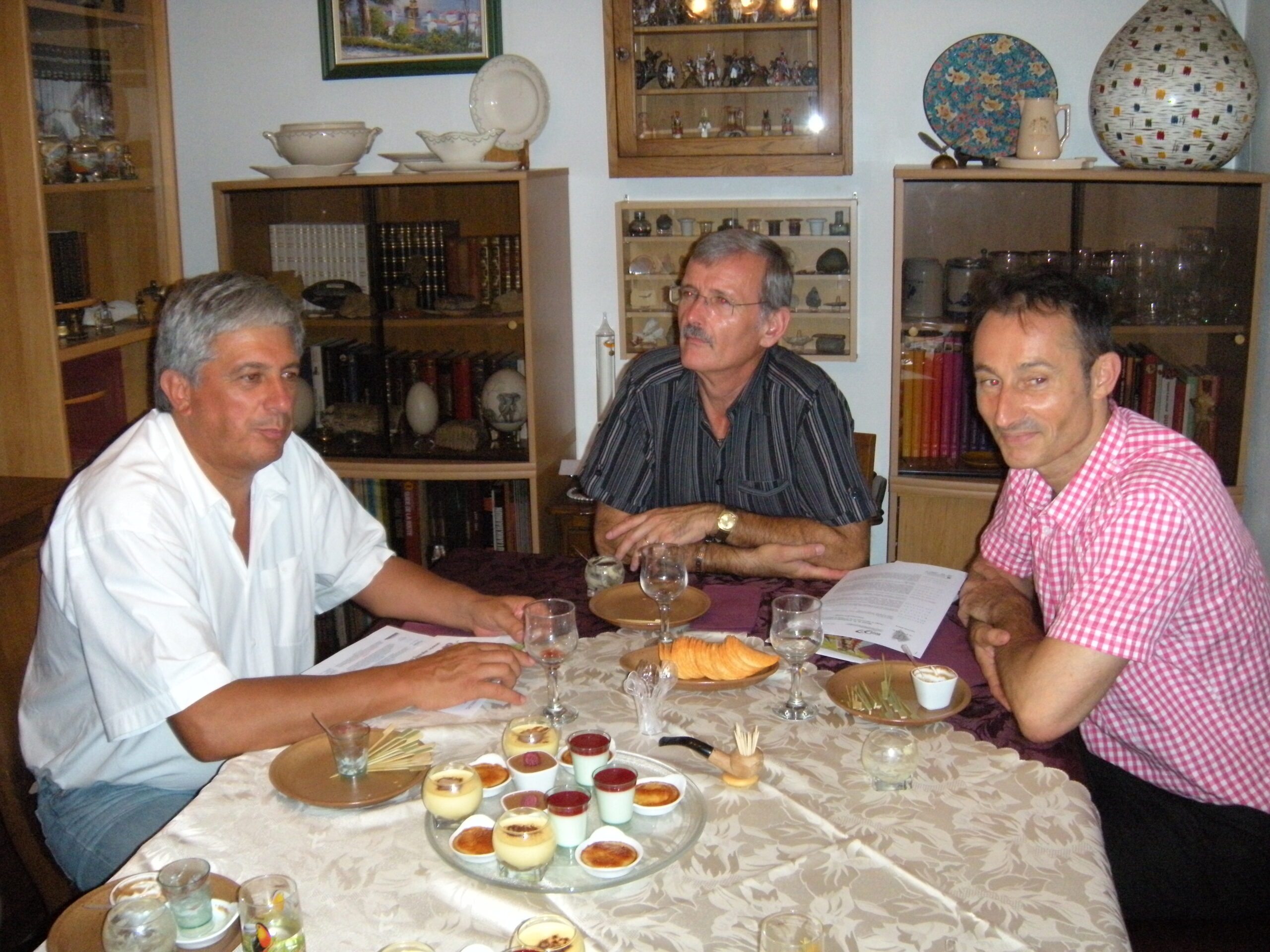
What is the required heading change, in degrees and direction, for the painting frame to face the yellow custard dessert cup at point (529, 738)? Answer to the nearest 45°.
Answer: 0° — it already faces it

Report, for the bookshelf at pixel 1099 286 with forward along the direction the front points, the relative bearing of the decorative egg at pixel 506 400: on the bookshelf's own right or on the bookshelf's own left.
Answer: on the bookshelf's own right

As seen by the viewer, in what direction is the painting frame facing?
toward the camera

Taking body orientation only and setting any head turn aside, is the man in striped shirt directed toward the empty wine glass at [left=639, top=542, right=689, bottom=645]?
yes

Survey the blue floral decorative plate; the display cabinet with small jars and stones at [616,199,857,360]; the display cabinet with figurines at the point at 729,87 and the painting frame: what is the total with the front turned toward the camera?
4

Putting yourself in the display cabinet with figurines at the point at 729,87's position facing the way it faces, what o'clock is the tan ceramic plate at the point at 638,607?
The tan ceramic plate is roughly at 12 o'clock from the display cabinet with figurines.

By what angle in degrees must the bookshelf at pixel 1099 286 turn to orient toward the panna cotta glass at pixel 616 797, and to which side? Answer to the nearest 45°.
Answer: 0° — it already faces it

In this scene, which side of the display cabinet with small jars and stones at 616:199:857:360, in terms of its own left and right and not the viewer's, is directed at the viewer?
front

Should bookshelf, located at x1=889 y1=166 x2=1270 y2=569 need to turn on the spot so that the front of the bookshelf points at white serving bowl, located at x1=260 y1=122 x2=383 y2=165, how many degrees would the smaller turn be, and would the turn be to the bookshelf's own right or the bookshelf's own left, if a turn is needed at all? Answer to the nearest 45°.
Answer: approximately 90° to the bookshelf's own right

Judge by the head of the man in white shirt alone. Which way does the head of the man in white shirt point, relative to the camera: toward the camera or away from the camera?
toward the camera

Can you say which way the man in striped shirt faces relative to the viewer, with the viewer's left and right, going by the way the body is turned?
facing the viewer

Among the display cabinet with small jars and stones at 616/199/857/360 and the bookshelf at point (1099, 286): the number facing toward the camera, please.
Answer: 2

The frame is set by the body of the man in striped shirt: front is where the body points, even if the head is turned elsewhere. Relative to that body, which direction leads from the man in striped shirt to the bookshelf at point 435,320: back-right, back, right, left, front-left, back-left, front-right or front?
back-right
